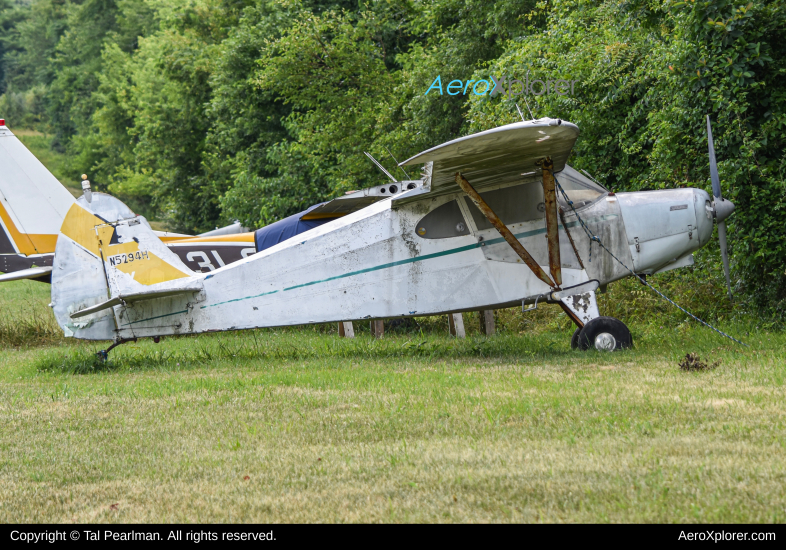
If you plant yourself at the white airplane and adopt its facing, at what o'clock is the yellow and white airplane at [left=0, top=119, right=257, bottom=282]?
The yellow and white airplane is roughly at 7 o'clock from the white airplane.

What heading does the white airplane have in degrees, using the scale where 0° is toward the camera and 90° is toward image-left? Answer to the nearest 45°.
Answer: approximately 270°

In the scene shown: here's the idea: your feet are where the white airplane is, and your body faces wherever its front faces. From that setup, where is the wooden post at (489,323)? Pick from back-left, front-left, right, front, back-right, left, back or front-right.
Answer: left

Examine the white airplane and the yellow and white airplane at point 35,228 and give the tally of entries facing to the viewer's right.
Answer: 2

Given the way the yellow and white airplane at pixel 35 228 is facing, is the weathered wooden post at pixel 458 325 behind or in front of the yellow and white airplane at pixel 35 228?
in front

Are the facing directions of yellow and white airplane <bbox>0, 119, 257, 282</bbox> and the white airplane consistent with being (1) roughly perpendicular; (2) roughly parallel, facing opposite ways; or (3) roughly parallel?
roughly parallel

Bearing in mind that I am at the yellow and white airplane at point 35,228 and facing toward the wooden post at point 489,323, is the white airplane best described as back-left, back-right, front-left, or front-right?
front-right

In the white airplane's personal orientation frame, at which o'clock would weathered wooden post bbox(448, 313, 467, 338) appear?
The weathered wooden post is roughly at 9 o'clock from the white airplane.

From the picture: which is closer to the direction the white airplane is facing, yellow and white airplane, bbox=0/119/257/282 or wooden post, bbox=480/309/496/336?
the wooden post

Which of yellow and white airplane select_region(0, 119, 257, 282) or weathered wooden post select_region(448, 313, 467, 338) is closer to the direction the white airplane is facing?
the weathered wooden post

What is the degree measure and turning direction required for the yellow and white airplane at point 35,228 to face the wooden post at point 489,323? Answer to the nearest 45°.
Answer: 0° — it already faces it

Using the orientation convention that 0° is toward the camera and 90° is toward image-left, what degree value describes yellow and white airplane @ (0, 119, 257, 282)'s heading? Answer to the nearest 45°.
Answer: approximately 270°

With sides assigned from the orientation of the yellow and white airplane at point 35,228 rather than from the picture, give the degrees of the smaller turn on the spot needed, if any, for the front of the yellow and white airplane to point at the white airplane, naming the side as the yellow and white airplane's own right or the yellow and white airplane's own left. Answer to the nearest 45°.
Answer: approximately 45° to the yellow and white airplane's own right
